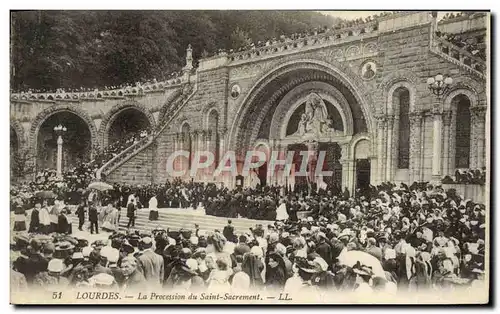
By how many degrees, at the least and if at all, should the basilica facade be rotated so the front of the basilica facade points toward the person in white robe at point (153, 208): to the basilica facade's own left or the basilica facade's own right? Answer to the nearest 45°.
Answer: approximately 45° to the basilica facade's own right

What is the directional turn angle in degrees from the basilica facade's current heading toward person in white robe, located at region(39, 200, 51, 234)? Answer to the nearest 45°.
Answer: approximately 45° to its right

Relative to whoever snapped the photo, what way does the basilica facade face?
facing the viewer and to the left of the viewer

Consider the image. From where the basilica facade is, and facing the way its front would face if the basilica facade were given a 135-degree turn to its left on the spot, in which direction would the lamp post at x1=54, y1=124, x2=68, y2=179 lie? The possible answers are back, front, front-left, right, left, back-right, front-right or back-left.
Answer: back

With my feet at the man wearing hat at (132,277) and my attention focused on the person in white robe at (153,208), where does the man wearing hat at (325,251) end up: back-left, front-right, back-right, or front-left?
front-right
